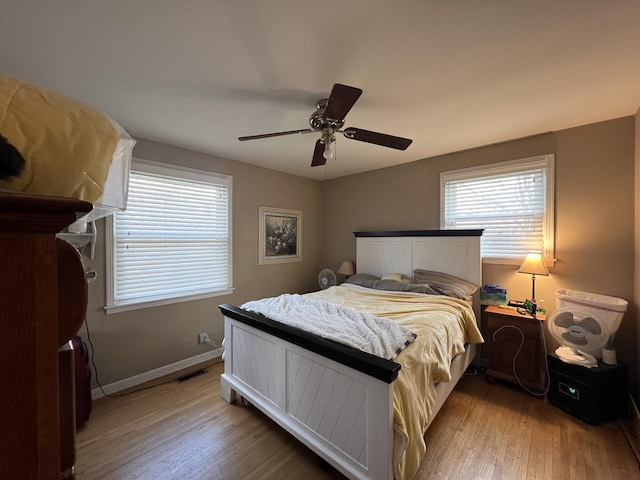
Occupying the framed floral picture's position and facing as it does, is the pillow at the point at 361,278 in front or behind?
in front

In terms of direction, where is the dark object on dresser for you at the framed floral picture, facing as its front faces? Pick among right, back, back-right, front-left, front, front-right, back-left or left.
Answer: front-right

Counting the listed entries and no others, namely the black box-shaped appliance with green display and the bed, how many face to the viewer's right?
0

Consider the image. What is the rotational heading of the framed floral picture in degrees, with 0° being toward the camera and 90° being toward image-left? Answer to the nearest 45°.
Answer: approximately 315°

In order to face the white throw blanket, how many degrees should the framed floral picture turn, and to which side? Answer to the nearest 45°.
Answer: approximately 45° to its right

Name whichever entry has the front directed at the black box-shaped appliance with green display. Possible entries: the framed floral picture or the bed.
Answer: the framed floral picture

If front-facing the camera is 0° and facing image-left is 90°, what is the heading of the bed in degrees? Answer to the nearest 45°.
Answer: approximately 45°

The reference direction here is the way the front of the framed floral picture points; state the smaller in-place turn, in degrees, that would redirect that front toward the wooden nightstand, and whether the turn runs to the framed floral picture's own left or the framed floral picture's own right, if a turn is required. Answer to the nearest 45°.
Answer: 0° — it already faces it

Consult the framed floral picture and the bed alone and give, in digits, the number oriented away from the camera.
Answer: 0

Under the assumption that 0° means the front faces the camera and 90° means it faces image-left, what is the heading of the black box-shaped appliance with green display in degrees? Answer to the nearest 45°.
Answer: approximately 45°

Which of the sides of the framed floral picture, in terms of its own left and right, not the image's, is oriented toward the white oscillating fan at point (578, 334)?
front

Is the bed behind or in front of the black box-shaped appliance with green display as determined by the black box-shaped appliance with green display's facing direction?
in front
